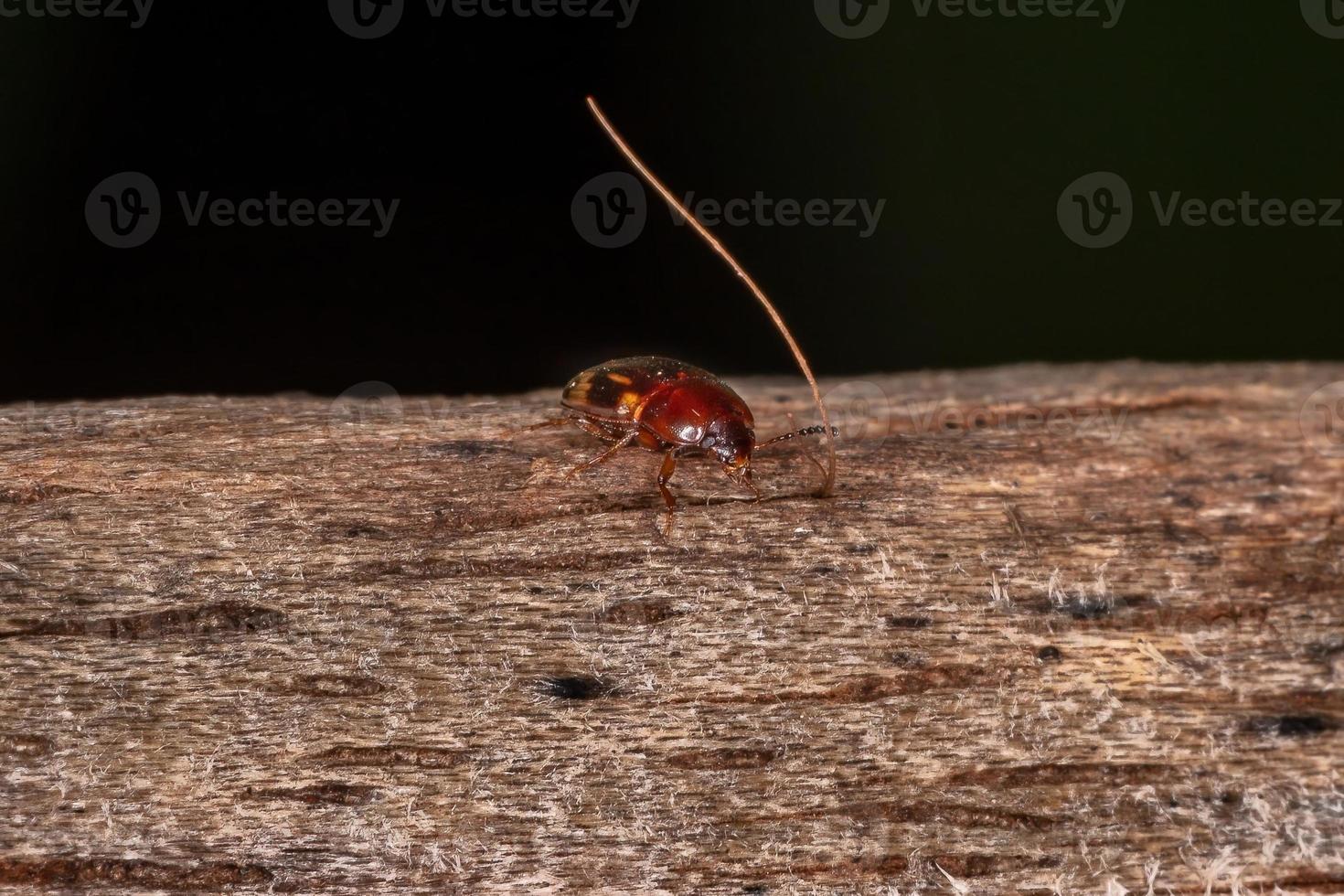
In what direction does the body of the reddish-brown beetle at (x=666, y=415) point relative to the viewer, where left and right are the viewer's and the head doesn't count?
facing the viewer and to the right of the viewer
